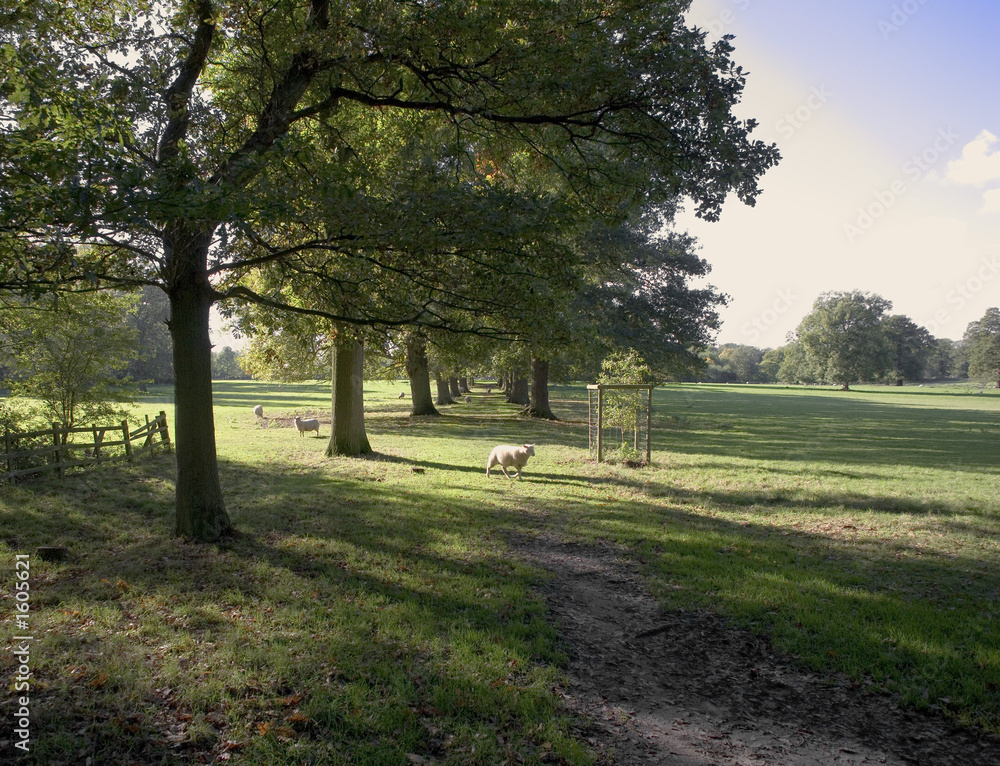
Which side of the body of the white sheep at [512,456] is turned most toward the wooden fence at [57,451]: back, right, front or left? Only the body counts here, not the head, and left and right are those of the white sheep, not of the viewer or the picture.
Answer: back

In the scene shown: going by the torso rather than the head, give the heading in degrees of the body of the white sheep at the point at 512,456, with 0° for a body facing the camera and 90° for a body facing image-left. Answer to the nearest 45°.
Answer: approximately 270°
